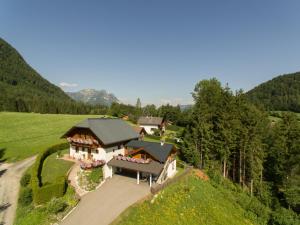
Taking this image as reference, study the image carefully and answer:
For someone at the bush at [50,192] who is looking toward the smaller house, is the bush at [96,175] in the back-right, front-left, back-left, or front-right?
front-left

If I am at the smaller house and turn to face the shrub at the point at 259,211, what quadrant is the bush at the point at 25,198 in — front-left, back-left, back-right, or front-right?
back-right

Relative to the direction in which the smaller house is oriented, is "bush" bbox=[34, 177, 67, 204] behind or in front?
in front

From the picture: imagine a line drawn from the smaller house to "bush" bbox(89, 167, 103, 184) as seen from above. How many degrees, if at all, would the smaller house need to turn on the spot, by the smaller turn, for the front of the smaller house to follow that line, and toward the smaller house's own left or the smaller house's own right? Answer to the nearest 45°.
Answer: approximately 45° to the smaller house's own right

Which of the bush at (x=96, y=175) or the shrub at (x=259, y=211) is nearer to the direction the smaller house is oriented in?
the bush

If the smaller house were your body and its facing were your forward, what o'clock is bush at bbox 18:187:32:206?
The bush is roughly at 1 o'clock from the smaller house.

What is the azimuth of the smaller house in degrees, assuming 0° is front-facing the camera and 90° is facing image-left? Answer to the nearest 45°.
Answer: approximately 45°
